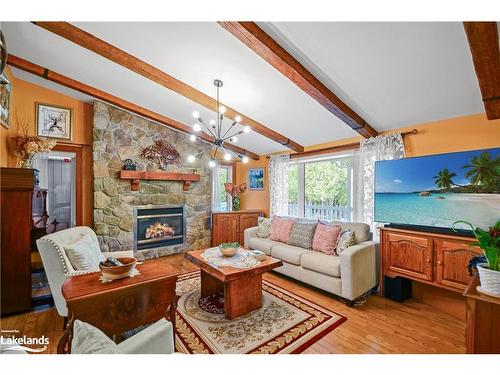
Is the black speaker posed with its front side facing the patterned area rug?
yes

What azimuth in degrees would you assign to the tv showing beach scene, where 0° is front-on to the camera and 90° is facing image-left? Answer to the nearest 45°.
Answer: approximately 45°

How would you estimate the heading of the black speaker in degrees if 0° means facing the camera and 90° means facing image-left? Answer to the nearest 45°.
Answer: approximately 45°

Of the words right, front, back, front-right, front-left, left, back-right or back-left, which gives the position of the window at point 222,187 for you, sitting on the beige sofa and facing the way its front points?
right

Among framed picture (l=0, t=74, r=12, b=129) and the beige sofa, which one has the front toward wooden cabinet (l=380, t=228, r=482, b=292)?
the framed picture

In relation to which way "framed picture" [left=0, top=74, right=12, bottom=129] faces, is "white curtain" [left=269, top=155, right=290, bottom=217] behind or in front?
in front

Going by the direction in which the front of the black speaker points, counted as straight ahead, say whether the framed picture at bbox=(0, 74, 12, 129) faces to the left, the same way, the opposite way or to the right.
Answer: the opposite way

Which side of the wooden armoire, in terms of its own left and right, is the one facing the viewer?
right
